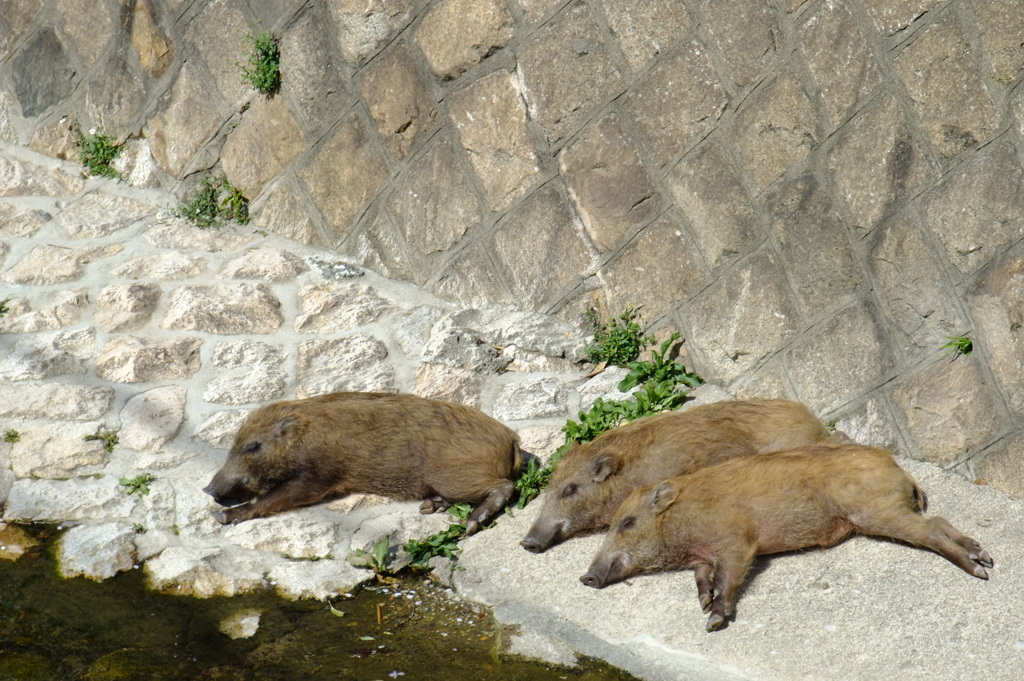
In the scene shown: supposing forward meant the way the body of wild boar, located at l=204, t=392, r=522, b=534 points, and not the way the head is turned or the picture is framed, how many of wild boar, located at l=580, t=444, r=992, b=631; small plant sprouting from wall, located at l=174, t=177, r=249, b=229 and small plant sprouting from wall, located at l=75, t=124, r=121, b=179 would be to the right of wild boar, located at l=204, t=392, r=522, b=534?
2

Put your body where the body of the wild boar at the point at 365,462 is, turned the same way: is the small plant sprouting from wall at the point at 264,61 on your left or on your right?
on your right

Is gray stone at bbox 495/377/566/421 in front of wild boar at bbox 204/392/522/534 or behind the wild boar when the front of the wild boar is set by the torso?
behind

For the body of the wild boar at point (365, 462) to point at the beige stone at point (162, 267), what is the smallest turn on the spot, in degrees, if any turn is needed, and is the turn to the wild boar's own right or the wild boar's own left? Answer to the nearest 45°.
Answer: approximately 90° to the wild boar's own right

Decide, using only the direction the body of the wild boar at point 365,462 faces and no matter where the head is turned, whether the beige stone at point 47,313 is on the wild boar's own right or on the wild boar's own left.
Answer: on the wild boar's own right

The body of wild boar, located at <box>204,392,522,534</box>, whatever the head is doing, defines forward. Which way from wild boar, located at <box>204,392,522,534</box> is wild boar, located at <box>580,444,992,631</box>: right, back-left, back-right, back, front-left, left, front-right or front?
back-left

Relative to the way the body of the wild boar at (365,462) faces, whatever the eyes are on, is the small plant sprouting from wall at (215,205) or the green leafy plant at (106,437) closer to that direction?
the green leafy plant

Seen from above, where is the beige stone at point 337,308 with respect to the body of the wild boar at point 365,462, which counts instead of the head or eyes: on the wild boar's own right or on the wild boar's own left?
on the wild boar's own right

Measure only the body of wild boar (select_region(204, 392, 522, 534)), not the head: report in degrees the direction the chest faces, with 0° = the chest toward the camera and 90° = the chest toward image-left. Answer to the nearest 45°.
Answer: approximately 90°

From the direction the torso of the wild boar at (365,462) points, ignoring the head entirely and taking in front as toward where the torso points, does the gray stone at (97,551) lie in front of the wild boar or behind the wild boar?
in front

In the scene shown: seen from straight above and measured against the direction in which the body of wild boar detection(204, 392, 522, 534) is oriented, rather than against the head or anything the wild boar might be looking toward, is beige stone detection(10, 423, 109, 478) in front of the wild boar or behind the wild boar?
in front

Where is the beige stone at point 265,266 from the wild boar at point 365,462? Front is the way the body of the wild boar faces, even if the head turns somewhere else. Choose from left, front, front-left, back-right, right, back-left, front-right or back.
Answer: right
